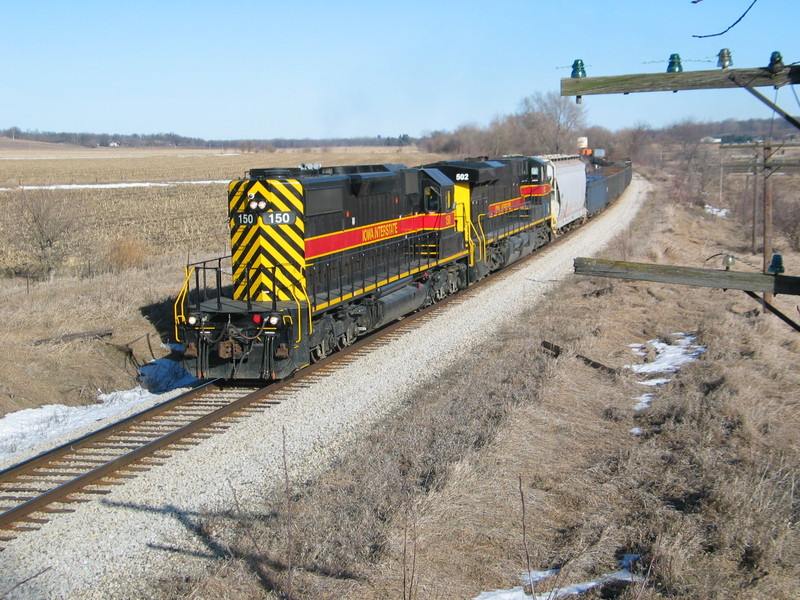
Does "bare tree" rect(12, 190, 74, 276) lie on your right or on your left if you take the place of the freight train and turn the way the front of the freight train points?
on your right

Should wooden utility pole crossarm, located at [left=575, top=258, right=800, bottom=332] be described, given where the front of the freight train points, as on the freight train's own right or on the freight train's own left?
on the freight train's own left

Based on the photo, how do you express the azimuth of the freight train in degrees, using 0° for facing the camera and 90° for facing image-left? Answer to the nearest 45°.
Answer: approximately 45°
